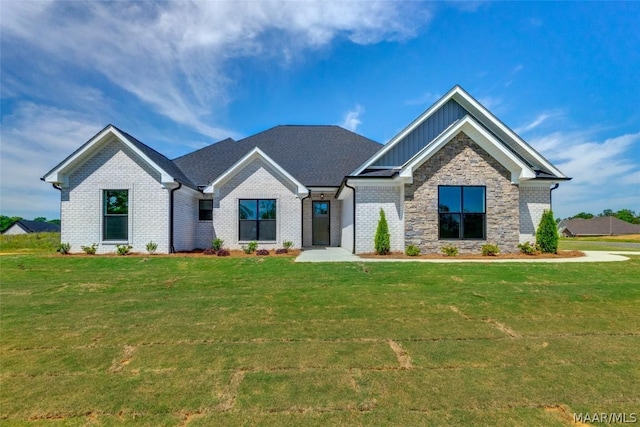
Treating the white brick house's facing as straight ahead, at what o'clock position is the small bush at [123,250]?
The small bush is roughly at 3 o'clock from the white brick house.

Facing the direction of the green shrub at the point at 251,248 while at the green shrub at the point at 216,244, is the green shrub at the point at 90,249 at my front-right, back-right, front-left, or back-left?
back-right

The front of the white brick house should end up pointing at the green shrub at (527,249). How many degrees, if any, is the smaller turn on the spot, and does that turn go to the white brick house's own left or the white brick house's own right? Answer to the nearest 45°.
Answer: approximately 90° to the white brick house's own left

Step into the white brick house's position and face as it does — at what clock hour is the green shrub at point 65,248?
The green shrub is roughly at 3 o'clock from the white brick house.

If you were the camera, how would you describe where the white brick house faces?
facing the viewer

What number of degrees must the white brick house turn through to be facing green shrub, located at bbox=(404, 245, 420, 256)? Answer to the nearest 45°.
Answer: approximately 45° to its left

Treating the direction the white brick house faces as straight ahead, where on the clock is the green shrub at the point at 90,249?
The green shrub is roughly at 3 o'clock from the white brick house.

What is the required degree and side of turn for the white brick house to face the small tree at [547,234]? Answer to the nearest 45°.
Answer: approximately 90° to its left
